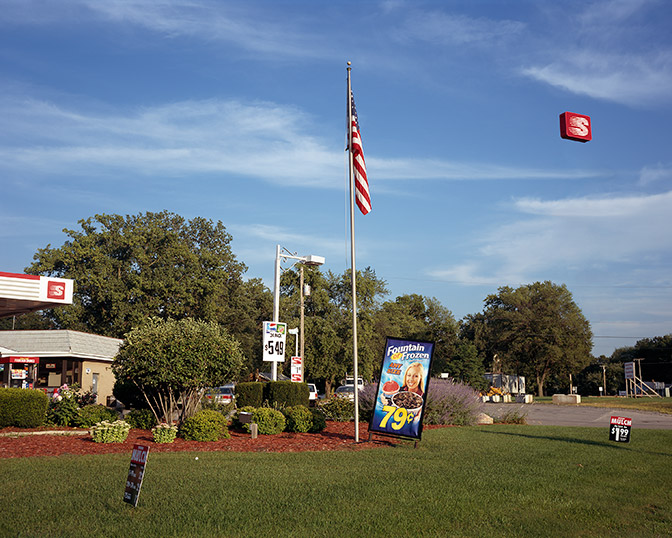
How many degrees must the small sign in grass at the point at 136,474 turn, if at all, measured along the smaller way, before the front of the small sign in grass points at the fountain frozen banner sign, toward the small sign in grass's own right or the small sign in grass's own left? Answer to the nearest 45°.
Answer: approximately 180°

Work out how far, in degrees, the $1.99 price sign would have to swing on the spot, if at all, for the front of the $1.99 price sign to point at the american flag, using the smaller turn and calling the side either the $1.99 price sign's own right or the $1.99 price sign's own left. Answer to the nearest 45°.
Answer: approximately 45° to the $1.99 price sign's own right

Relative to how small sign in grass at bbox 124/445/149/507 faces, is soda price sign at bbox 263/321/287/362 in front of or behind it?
behind

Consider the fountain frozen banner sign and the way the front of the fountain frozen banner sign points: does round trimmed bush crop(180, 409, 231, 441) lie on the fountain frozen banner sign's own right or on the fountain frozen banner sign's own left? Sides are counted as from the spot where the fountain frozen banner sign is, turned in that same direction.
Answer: on the fountain frozen banner sign's own right

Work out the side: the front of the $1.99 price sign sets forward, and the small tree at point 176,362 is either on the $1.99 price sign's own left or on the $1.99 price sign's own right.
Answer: on the $1.99 price sign's own right

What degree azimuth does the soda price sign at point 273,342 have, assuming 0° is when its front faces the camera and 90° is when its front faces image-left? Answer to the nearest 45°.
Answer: approximately 0°

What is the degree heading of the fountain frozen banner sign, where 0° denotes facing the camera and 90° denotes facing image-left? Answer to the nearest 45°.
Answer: approximately 0°

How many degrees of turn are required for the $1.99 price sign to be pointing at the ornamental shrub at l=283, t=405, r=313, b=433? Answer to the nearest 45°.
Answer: approximately 90° to its right

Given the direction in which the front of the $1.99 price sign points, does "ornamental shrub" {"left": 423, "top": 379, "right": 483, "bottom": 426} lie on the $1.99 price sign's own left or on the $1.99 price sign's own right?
on the $1.99 price sign's own right

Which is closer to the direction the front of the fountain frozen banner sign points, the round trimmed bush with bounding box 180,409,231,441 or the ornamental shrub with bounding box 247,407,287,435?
the round trimmed bush

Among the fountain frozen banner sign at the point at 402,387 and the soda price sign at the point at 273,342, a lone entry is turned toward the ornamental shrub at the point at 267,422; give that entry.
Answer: the soda price sign
